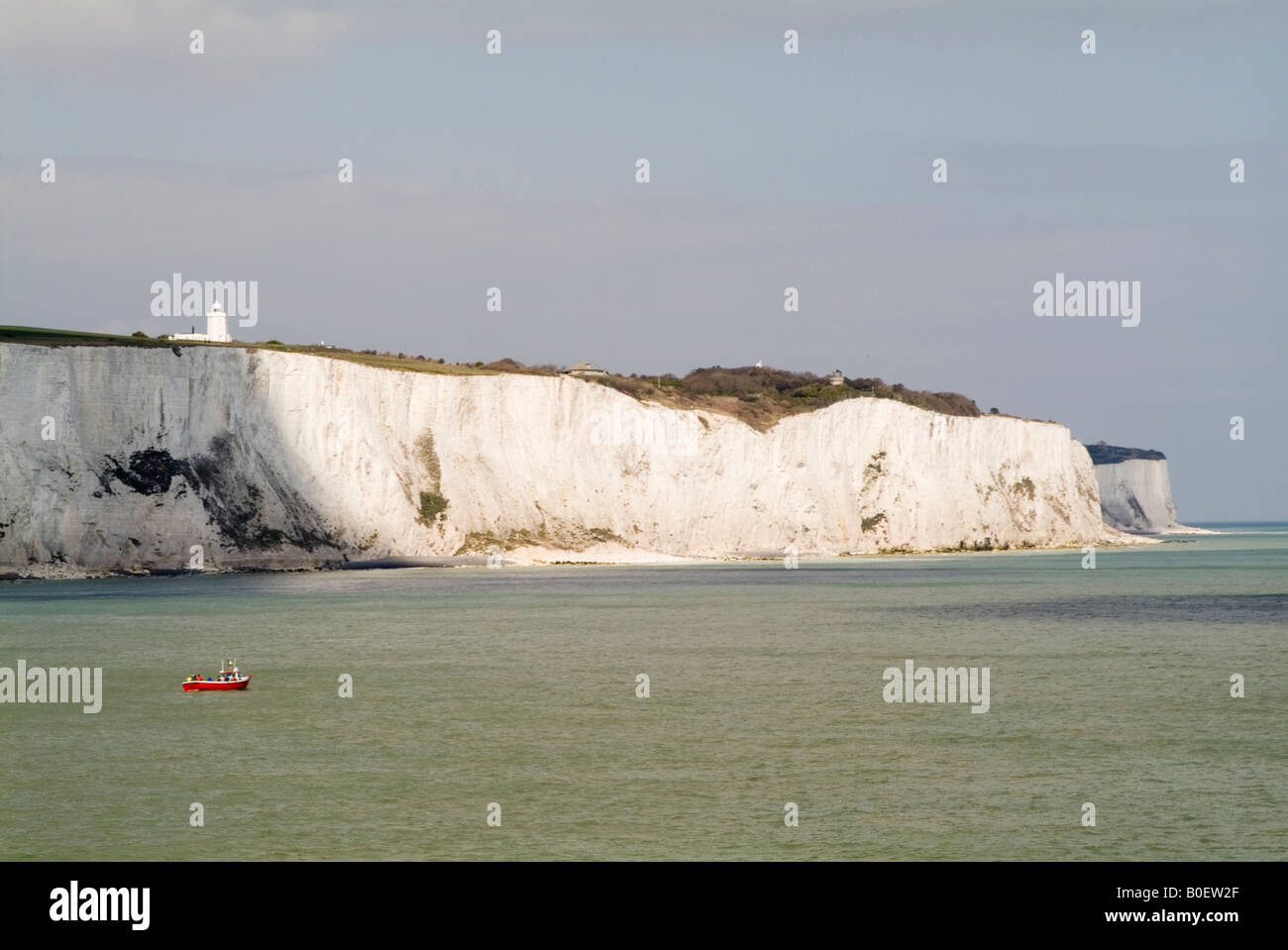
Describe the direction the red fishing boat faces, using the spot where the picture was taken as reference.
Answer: facing to the right of the viewer
